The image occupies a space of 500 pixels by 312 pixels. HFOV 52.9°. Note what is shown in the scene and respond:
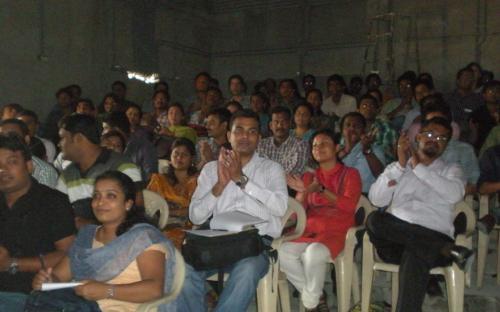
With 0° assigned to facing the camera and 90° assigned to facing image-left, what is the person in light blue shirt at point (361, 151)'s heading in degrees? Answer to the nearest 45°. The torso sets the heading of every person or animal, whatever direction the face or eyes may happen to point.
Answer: approximately 45°

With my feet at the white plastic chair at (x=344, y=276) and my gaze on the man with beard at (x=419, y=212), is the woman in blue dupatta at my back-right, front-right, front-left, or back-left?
back-right

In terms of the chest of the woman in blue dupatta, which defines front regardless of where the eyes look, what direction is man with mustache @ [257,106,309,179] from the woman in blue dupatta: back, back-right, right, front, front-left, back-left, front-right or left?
back

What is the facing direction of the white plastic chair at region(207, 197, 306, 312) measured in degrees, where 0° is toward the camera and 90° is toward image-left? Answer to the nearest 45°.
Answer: approximately 45°

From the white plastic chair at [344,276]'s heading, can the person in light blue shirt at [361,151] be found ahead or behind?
behind

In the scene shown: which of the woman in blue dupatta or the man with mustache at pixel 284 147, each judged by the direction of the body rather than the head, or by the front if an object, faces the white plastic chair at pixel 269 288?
the man with mustache

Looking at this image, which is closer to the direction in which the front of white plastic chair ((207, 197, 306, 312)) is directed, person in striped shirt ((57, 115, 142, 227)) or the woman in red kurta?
the person in striped shirt

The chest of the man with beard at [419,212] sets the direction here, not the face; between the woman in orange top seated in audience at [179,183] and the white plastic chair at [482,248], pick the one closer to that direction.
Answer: the woman in orange top seated in audience

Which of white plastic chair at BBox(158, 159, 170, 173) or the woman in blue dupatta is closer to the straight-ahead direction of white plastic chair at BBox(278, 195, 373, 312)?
the woman in blue dupatta

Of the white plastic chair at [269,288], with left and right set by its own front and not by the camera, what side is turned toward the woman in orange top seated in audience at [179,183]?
right
